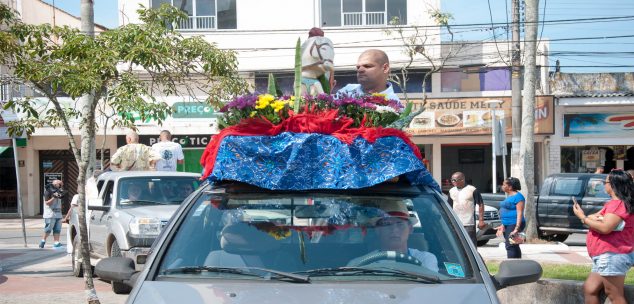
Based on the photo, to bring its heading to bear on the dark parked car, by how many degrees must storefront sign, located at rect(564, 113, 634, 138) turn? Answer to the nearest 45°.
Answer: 0° — it already faces it

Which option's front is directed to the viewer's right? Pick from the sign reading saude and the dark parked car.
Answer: the dark parked car

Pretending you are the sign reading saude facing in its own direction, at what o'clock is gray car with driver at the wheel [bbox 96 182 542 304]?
The gray car with driver at the wheel is roughly at 12 o'clock from the sign reading saude.

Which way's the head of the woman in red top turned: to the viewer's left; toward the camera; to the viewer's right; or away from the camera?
to the viewer's left

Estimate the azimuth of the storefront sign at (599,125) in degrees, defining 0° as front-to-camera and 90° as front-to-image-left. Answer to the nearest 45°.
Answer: approximately 0°

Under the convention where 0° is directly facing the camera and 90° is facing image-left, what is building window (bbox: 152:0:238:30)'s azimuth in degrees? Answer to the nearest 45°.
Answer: approximately 0°

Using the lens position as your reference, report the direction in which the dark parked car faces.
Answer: facing to the right of the viewer

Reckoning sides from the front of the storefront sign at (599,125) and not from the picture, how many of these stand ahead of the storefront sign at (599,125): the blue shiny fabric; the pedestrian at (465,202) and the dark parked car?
3
